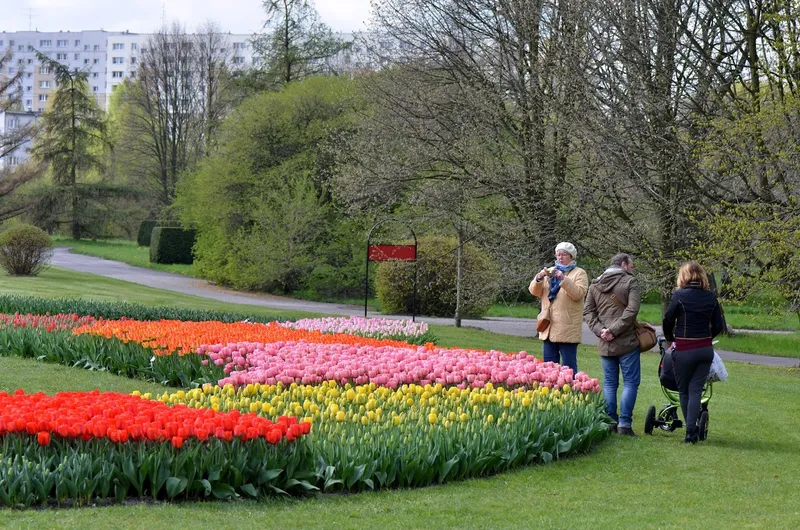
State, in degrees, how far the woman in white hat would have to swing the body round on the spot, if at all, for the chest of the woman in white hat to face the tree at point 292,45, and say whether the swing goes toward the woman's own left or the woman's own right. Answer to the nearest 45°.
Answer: approximately 135° to the woman's own right

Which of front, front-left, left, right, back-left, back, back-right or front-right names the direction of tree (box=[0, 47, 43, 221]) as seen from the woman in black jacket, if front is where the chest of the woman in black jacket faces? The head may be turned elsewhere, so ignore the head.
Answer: front-left

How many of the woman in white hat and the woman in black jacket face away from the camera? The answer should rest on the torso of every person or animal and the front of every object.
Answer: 1

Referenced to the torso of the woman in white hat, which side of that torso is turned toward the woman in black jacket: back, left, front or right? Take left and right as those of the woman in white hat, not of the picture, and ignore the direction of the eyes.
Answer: left

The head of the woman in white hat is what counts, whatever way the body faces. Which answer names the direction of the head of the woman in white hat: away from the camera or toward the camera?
toward the camera

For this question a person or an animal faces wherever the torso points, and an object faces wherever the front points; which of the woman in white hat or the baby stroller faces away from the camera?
the baby stroller

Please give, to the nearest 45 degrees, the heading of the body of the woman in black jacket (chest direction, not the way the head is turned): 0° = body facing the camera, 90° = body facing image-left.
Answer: approximately 180°

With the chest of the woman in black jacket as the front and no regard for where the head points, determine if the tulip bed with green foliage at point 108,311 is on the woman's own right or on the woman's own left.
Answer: on the woman's own left

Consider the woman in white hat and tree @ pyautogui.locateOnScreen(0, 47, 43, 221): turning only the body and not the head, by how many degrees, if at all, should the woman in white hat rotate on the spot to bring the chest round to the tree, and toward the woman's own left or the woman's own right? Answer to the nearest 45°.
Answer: approximately 90° to the woman's own right

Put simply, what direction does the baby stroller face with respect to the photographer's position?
facing away from the viewer

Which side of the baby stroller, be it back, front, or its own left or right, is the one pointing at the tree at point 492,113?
front

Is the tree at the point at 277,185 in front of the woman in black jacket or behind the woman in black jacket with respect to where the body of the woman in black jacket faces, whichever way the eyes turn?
in front

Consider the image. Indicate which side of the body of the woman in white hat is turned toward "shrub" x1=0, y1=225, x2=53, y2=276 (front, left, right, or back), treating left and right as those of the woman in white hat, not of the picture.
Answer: right

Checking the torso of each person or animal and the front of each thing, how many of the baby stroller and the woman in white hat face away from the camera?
1

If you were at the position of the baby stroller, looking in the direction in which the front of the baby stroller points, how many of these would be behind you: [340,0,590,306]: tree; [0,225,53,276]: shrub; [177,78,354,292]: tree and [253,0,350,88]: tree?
0

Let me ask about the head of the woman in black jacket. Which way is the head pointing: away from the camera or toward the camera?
away from the camera

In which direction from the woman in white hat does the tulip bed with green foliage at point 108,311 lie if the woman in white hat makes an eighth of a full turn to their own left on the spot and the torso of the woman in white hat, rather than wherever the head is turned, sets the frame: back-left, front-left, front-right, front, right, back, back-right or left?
back-right
